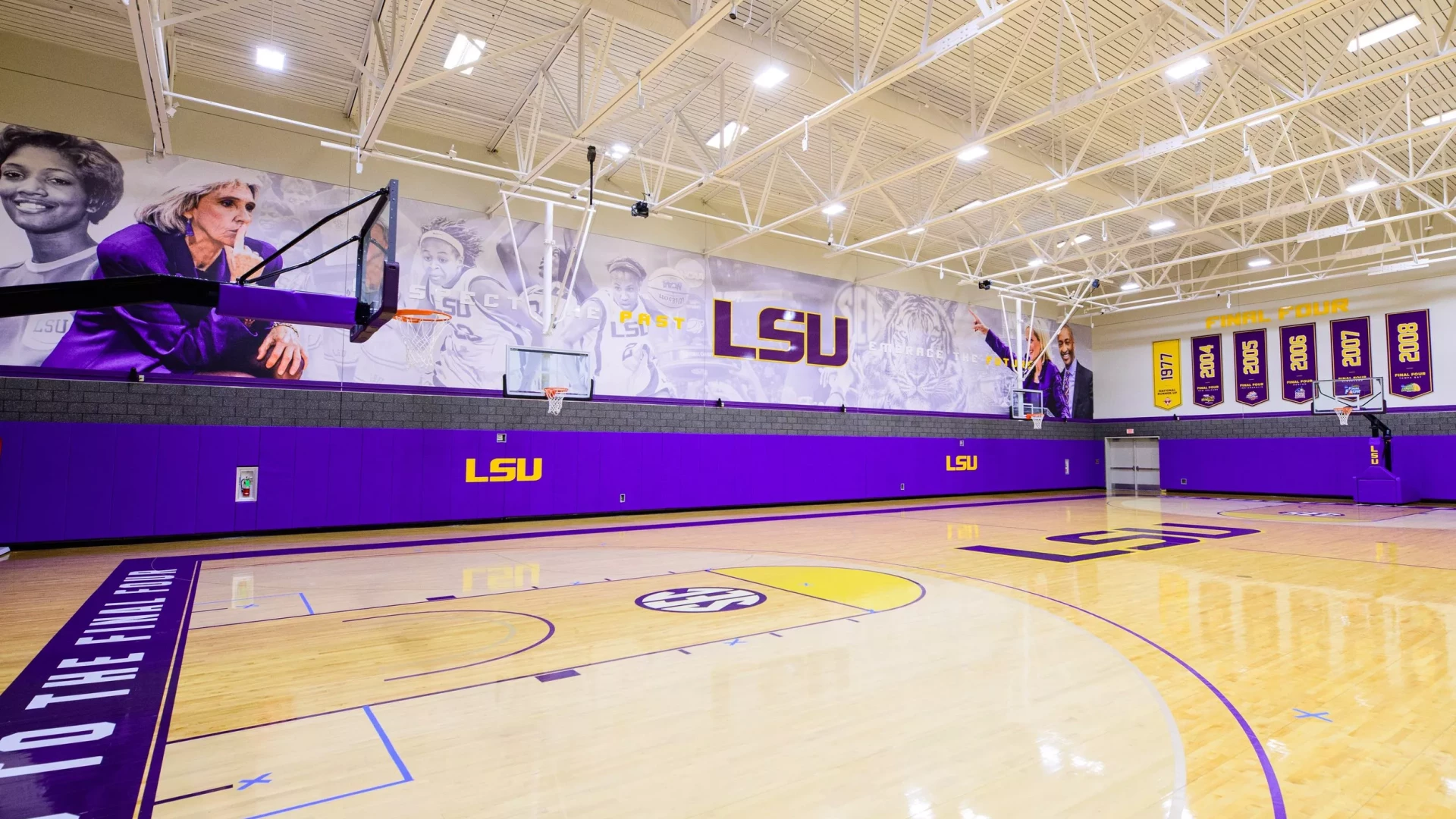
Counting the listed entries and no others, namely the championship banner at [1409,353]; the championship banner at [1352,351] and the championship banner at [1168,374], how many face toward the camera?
3

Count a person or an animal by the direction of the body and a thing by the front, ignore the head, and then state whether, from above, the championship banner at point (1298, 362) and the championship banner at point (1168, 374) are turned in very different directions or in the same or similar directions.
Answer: same or similar directions

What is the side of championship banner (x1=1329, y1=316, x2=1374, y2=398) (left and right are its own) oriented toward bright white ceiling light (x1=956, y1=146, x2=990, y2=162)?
front

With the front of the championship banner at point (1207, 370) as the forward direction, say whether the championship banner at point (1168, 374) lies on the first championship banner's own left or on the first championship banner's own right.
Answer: on the first championship banner's own right

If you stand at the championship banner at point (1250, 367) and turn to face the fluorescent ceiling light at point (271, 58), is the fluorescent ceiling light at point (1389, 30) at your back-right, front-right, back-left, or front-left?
front-left

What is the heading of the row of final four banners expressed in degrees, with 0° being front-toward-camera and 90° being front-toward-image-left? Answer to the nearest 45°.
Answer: approximately 0°

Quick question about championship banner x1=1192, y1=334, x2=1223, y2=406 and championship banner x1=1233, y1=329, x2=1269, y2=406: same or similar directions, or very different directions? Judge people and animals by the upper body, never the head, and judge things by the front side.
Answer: same or similar directions

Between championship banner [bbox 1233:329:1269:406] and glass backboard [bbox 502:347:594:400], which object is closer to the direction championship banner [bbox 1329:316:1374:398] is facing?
the glass backboard

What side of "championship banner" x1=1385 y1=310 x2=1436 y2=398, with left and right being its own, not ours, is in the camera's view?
front

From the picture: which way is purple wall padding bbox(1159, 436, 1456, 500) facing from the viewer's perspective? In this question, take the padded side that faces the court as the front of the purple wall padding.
toward the camera

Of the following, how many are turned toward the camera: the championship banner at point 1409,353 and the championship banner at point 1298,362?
2
